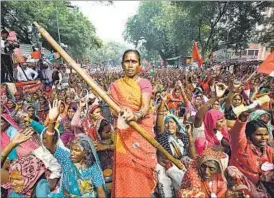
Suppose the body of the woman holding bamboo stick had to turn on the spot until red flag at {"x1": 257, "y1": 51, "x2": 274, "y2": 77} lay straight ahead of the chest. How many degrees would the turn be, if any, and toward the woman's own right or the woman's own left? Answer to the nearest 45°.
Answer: approximately 135° to the woman's own left

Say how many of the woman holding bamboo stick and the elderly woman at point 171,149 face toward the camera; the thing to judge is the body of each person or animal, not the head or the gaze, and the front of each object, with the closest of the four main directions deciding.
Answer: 2

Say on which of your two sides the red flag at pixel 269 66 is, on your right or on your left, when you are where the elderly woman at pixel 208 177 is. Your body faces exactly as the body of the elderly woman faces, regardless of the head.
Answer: on your left

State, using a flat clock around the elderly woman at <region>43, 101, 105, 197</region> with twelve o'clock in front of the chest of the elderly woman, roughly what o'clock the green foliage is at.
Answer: The green foliage is roughly at 5 o'clock from the elderly woman.

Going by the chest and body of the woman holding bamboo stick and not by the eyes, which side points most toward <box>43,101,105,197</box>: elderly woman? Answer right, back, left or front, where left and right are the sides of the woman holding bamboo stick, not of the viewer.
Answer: right

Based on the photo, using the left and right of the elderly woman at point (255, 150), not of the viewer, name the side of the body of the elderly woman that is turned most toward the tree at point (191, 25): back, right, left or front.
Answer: back

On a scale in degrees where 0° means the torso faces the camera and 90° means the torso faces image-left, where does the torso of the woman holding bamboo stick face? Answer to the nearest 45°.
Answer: approximately 0°
